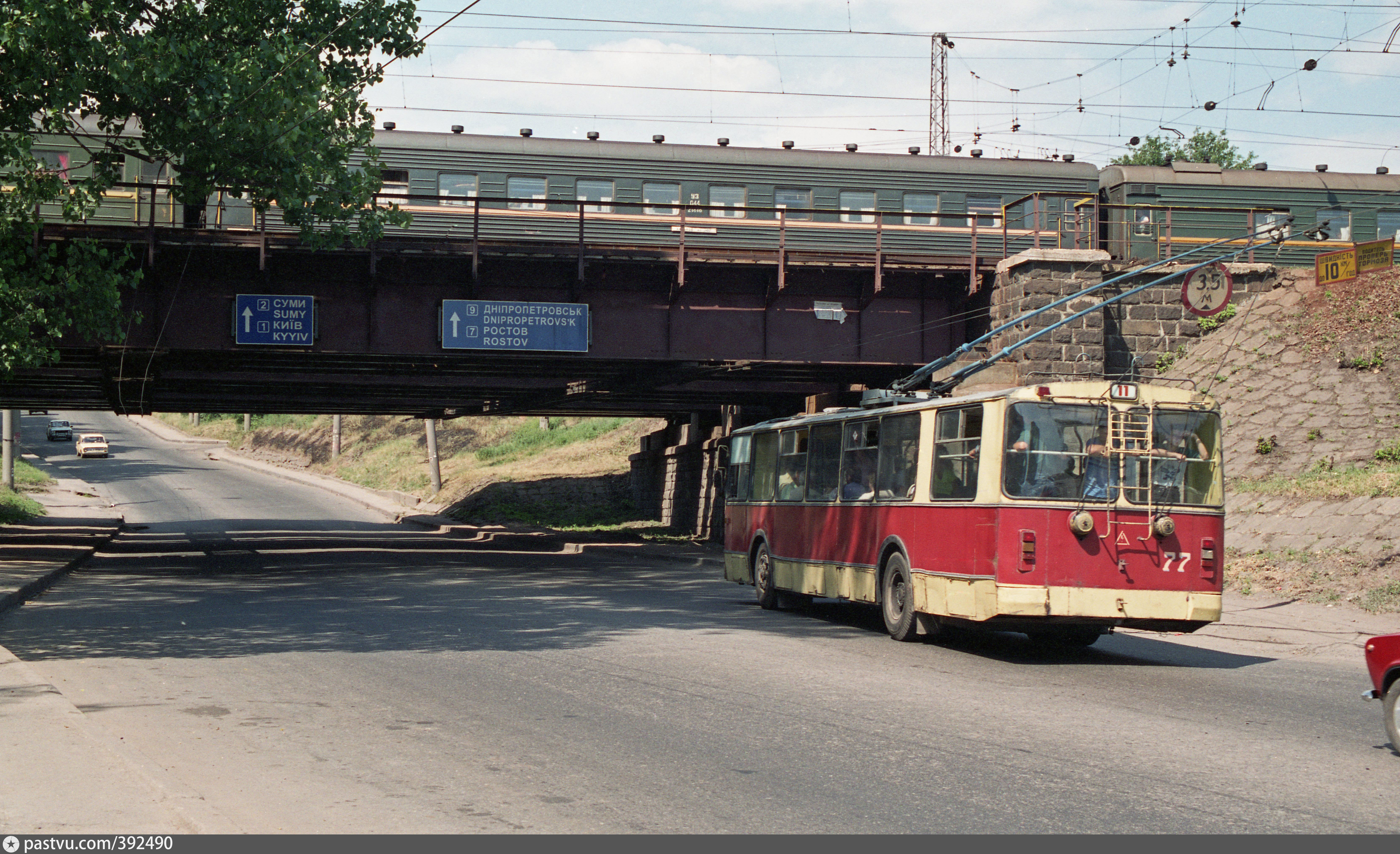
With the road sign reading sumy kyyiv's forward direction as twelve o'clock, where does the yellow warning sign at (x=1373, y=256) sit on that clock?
The yellow warning sign is roughly at 10 o'clock from the road sign reading sumy kyyiv.

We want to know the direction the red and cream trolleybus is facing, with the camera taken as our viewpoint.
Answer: facing away from the viewer and to the left of the viewer

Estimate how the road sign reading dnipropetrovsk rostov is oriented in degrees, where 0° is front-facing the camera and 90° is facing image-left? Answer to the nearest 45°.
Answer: approximately 0°

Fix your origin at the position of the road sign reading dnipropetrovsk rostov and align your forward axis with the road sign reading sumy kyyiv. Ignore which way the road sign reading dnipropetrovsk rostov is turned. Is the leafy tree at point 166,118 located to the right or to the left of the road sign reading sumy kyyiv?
left

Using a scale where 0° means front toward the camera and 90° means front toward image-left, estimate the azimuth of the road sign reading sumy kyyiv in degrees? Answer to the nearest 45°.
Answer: approximately 0°

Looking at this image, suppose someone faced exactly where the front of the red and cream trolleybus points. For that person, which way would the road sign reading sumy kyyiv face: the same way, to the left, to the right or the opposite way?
the opposite way

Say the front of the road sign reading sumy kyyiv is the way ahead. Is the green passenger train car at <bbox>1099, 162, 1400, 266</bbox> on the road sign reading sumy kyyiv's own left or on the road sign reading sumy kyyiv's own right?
on the road sign reading sumy kyyiv's own left
